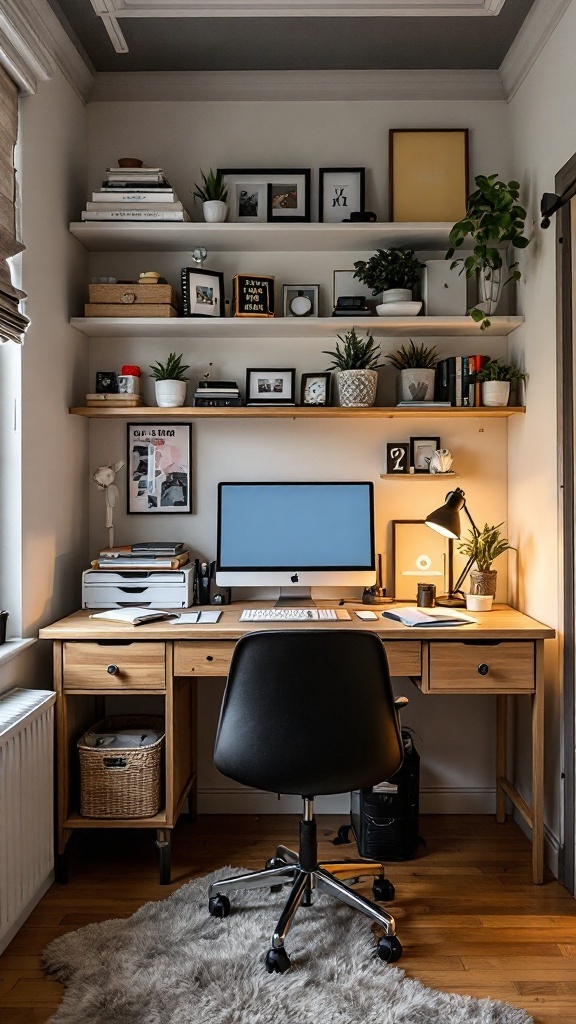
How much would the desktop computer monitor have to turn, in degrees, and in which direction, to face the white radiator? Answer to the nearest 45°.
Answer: approximately 45° to its right

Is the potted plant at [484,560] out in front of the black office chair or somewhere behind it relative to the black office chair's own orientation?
in front

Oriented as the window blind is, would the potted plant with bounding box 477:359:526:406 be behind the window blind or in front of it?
in front

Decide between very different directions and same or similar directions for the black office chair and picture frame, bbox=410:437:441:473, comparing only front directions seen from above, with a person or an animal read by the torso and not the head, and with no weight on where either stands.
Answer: very different directions

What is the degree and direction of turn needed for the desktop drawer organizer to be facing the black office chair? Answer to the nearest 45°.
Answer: approximately 45° to its left

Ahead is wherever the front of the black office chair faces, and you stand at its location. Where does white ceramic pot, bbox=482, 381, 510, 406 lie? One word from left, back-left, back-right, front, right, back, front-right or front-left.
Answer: front-right

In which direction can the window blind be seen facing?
to the viewer's right
